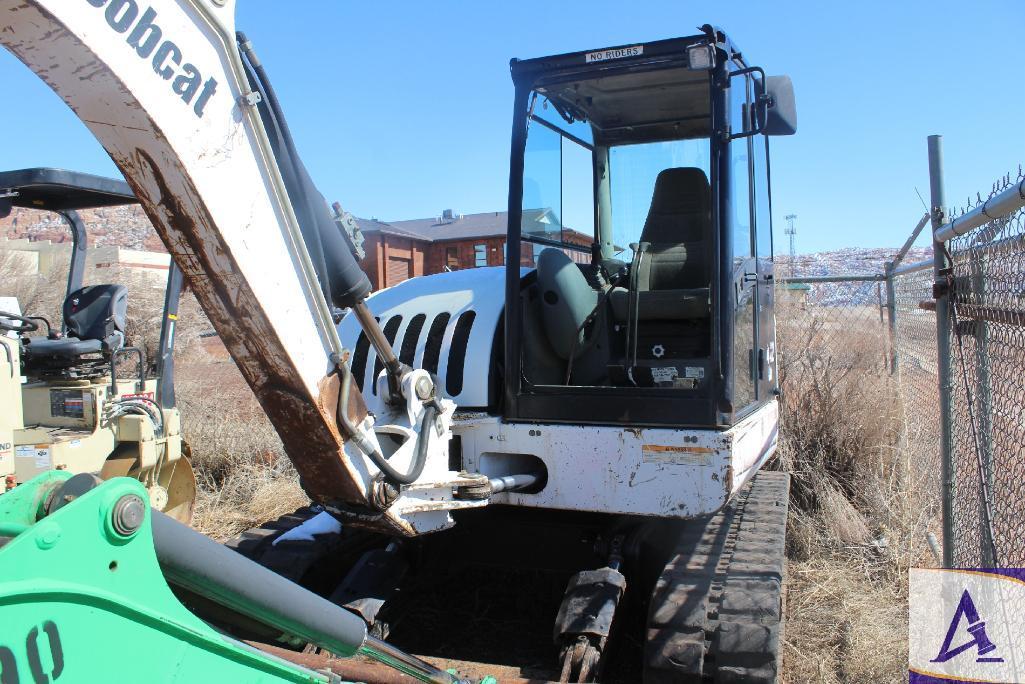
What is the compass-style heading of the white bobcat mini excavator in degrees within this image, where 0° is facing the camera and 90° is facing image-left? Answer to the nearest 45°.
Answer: approximately 45°

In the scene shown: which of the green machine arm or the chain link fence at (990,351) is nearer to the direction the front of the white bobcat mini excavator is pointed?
the green machine arm

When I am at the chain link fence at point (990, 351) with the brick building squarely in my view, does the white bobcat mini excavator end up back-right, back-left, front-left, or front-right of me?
front-left

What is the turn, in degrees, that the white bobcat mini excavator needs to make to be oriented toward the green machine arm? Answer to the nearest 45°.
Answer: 0° — it already faces it

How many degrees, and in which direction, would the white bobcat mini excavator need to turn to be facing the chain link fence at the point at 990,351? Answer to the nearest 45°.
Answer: approximately 90° to its left

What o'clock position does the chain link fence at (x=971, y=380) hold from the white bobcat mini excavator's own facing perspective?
The chain link fence is roughly at 8 o'clock from the white bobcat mini excavator.

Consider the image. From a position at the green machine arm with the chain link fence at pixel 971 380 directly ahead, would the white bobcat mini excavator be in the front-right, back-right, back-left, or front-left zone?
front-left

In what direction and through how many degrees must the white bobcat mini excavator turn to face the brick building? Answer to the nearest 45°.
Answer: approximately 135° to its right

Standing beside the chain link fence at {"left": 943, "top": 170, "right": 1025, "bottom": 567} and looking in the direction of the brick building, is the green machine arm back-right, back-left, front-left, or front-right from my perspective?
back-left
